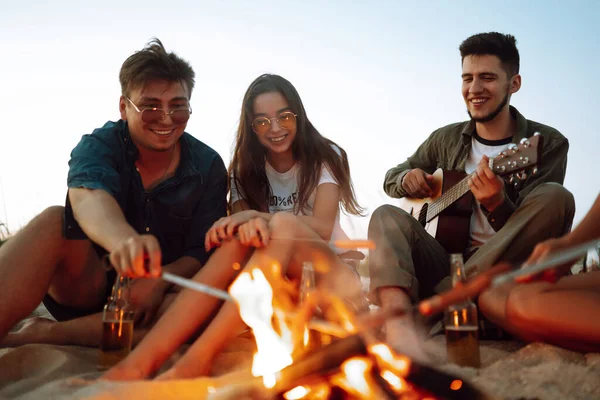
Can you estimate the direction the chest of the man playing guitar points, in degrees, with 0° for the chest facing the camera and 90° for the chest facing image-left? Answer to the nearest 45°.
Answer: approximately 45°

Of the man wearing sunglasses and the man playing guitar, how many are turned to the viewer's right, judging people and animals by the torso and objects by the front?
0

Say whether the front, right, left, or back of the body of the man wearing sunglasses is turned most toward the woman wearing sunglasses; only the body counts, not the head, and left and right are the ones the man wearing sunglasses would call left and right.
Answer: left

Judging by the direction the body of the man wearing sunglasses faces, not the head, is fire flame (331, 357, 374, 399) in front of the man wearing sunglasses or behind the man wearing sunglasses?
in front

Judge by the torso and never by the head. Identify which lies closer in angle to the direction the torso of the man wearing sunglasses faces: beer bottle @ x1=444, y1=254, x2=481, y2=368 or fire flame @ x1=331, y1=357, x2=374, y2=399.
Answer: the fire flame

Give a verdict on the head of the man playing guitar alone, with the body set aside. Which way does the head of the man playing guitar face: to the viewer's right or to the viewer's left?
to the viewer's left

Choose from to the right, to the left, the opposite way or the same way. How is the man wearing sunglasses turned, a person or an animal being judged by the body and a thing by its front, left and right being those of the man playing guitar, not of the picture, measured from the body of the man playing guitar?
to the left

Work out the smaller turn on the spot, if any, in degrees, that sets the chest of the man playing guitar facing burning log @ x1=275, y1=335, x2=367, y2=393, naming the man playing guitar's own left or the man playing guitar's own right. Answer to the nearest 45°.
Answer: approximately 45° to the man playing guitar's own left

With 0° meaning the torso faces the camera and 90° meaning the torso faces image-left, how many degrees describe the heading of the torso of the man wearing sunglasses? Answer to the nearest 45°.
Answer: approximately 0°

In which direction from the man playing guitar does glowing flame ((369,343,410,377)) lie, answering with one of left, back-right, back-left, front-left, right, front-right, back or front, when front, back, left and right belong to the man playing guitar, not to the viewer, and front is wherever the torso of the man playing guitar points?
front-left
